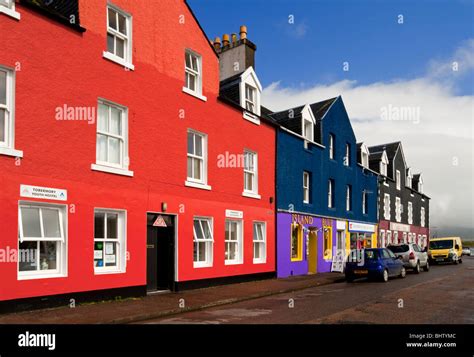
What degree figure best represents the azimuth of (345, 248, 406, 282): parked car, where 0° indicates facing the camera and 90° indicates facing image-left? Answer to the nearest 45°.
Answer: approximately 225°

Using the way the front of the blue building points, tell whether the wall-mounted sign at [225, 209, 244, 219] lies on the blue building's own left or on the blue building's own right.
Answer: on the blue building's own right

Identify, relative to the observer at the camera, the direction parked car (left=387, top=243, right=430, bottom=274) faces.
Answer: facing away from the viewer and to the right of the viewer

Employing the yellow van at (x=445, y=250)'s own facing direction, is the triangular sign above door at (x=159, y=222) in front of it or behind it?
in front

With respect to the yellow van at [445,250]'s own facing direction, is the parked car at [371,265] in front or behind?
in front

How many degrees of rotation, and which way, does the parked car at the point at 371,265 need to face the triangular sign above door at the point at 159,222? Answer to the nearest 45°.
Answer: approximately 180°

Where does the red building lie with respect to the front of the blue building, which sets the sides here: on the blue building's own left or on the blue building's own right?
on the blue building's own right

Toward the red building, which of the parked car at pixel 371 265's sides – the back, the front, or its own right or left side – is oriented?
back

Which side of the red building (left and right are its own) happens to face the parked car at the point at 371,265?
left

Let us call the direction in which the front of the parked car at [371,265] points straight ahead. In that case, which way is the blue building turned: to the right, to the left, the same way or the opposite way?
to the right

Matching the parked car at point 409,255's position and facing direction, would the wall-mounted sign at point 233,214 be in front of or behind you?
behind

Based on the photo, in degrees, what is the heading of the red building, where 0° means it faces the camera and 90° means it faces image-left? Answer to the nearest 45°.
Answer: approximately 315°
